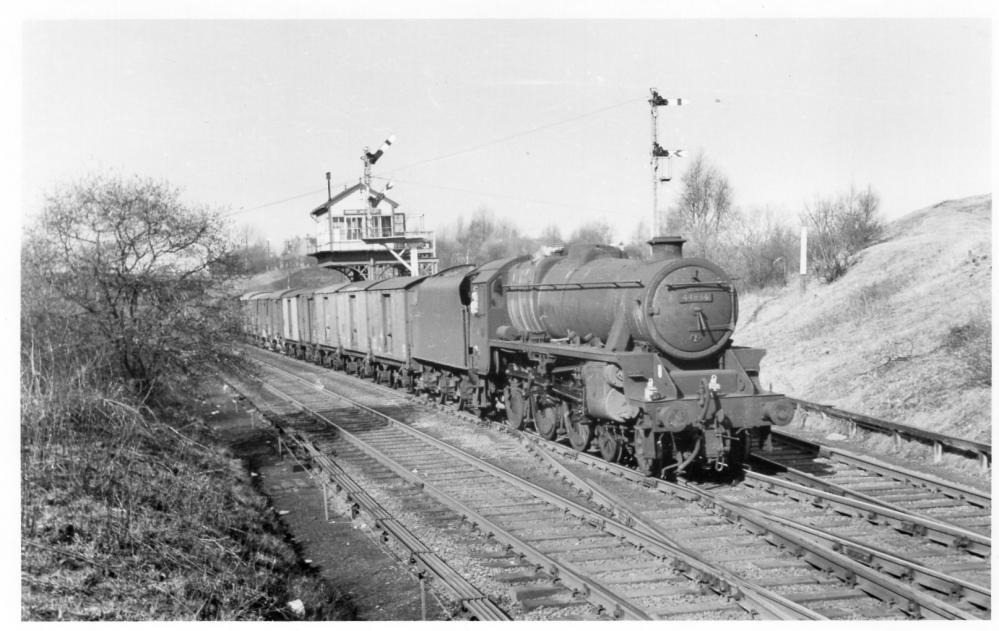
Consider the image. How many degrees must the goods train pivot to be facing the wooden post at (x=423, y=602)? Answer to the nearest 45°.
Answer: approximately 90° to its right

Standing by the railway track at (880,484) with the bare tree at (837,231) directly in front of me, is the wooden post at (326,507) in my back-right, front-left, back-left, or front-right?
back-left

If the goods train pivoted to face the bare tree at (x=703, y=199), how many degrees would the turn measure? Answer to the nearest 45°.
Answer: approximately 135° to its left

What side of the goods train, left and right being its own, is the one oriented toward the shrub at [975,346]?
left

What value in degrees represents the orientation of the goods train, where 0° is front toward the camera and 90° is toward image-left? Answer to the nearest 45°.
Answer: approximately 315°

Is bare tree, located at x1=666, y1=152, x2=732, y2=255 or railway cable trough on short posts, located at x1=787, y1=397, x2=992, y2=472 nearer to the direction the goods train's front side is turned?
the railway cable trough on short posts

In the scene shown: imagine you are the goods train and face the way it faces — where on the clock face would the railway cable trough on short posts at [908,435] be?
The railway cable trough on short posts is roughly at 10 o'clock from the goods train.

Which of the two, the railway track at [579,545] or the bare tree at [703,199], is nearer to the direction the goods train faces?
the railway track

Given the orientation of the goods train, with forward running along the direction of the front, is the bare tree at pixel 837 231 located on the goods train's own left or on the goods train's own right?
on the goods train's own left
